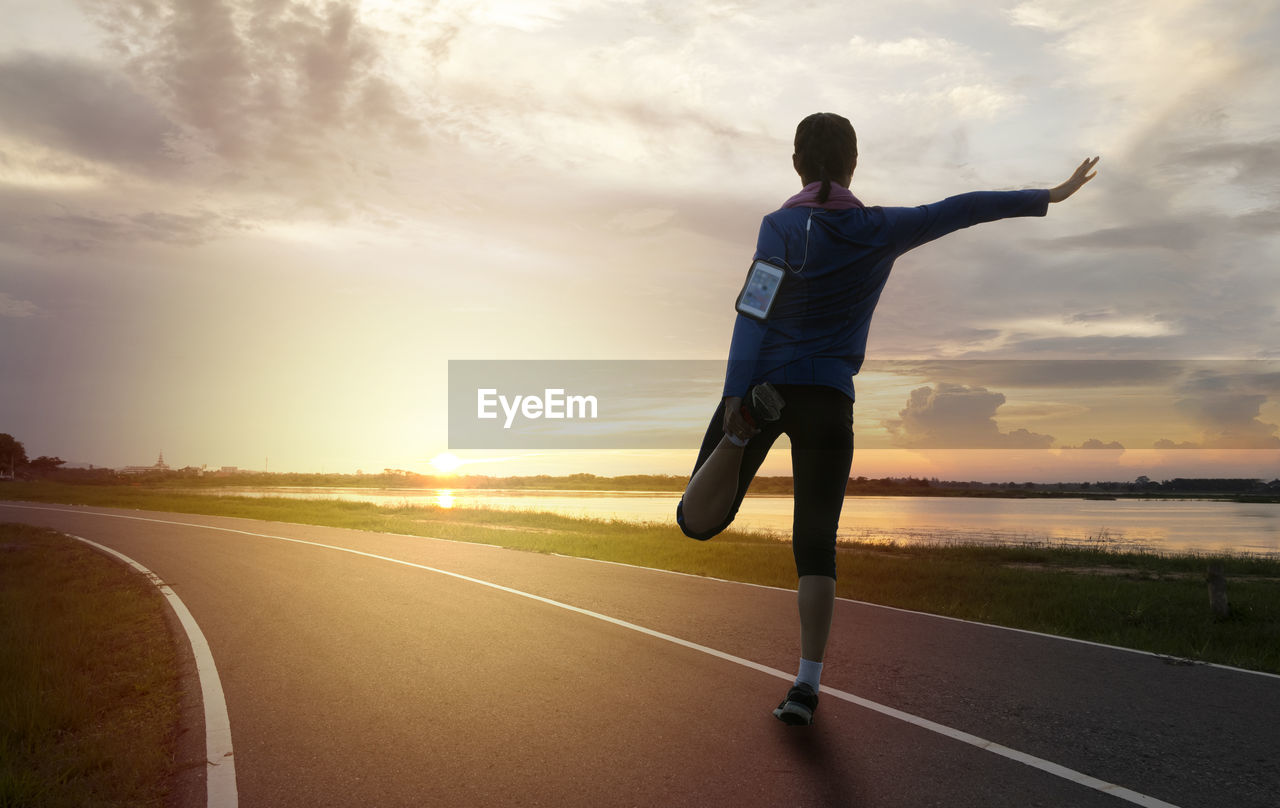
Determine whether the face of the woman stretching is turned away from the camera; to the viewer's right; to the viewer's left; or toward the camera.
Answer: away from the camera

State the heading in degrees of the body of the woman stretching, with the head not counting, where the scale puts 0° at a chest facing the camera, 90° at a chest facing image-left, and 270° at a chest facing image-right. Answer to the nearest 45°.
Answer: approximately 180°
